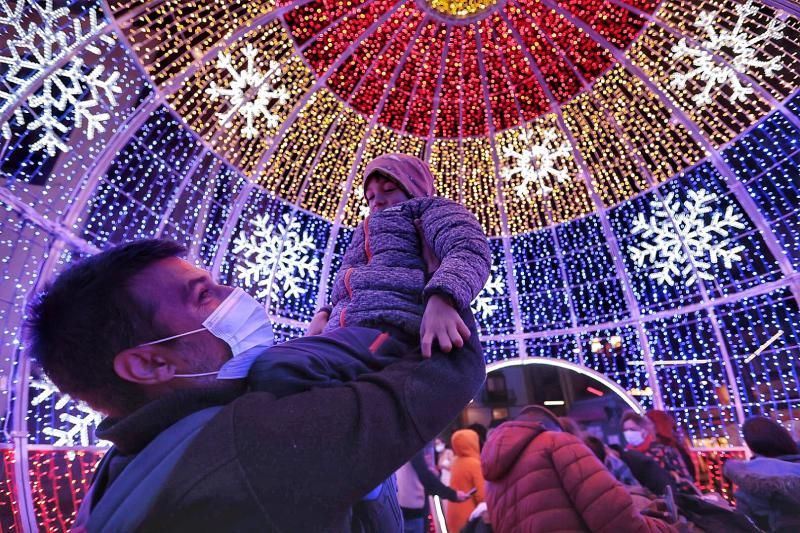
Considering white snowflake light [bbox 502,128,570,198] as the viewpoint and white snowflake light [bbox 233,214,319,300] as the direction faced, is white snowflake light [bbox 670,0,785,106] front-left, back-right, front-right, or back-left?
back-left

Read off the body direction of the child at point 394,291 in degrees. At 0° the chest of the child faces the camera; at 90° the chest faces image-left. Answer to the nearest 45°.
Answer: approximately 45°

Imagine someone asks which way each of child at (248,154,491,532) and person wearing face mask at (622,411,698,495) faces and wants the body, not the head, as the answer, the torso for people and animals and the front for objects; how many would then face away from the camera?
0

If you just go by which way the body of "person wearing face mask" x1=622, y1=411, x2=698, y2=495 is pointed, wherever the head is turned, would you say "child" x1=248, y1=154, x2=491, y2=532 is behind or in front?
in front

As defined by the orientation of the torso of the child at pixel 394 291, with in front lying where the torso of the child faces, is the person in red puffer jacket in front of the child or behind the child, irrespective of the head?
behind

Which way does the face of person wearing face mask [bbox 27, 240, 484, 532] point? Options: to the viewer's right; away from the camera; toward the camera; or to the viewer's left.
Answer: to the viewer's right

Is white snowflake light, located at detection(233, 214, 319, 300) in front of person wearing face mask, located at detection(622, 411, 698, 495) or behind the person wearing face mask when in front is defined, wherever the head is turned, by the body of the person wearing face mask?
in front

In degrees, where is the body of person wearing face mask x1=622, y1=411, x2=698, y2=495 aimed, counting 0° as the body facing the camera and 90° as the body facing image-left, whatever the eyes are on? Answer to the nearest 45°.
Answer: approximately 45°

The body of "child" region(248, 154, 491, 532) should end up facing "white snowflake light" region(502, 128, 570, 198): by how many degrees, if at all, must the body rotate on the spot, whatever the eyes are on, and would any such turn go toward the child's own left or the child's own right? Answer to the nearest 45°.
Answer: approximately 180°

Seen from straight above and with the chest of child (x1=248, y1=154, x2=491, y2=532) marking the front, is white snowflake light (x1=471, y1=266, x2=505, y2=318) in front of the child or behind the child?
behind
